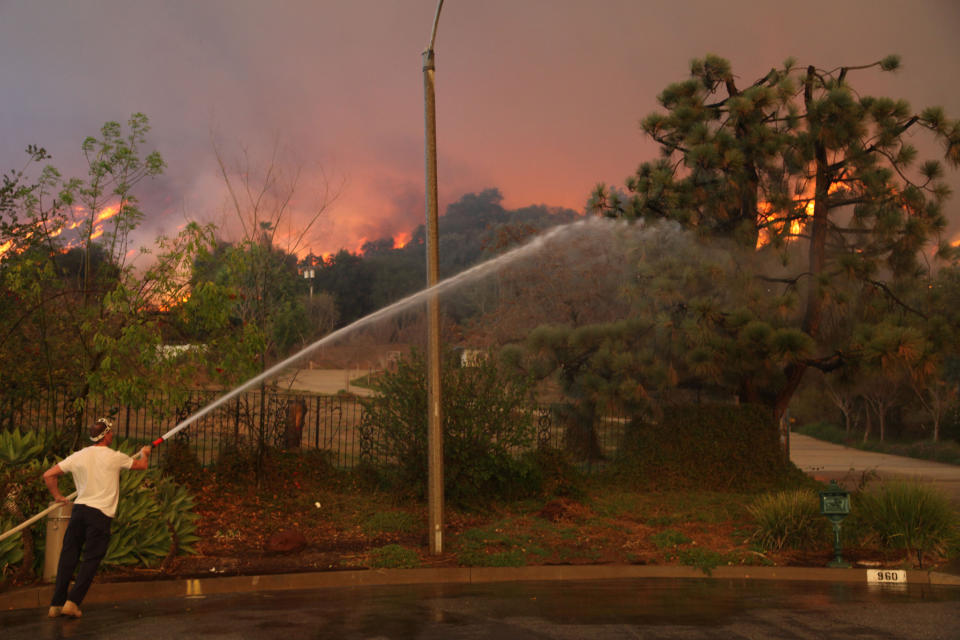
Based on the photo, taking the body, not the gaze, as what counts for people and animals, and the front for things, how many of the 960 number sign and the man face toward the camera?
1

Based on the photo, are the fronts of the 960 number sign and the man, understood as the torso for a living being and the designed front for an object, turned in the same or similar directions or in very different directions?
very different directions

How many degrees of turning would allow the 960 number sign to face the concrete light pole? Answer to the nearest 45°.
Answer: approximately 45° to its right

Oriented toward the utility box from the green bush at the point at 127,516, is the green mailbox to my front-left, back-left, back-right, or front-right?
back-left

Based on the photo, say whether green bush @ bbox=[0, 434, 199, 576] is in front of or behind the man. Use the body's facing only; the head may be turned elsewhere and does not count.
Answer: in front

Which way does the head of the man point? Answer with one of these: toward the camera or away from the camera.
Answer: away from the camera

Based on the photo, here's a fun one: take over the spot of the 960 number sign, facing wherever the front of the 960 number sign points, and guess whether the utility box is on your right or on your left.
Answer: on your right

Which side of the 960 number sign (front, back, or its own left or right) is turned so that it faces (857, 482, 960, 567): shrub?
back

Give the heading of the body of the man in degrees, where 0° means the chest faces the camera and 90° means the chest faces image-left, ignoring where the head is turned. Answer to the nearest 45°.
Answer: approximately 225°

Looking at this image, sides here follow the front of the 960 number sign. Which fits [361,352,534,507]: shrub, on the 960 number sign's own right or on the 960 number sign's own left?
on the 960 number sign's own right

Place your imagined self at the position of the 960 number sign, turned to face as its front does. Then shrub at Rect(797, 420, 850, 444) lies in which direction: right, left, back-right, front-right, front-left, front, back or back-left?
back

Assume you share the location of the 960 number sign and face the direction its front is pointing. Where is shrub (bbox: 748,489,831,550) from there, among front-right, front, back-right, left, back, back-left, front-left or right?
back-right

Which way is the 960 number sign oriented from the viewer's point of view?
toward the camera
